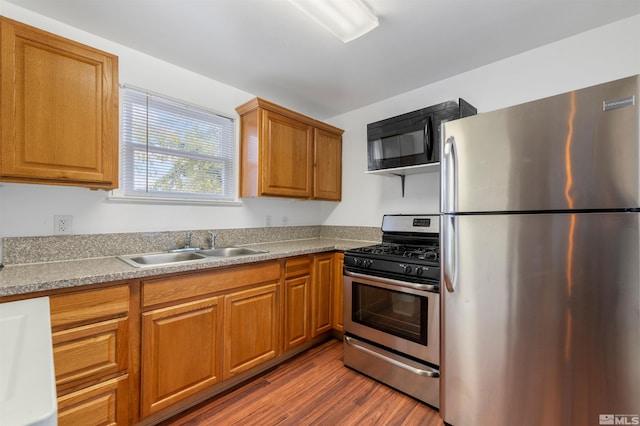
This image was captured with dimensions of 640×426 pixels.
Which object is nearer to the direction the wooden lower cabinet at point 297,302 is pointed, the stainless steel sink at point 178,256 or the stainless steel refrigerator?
the stainless steel refrigerator

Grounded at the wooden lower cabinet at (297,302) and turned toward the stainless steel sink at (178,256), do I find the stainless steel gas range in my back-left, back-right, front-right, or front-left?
back-left

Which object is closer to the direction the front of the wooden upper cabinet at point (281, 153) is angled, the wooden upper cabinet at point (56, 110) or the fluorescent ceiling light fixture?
the fluorescent ceiling light fixture

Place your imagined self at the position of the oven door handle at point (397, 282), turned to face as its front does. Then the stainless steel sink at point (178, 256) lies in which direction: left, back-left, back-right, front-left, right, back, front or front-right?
front-right

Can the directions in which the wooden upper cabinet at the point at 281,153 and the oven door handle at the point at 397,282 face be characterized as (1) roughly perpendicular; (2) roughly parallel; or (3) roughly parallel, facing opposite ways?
roughly perpendicular

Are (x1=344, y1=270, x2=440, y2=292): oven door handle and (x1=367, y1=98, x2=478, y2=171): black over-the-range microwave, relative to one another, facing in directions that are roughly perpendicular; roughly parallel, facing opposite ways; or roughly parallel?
roughly parallel

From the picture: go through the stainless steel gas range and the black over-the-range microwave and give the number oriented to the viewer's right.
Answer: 0

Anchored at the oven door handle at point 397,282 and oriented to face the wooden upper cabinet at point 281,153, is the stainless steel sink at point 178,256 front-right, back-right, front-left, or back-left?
front-left

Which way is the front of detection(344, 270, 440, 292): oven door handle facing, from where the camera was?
facing the viewer and to the left of the viewer

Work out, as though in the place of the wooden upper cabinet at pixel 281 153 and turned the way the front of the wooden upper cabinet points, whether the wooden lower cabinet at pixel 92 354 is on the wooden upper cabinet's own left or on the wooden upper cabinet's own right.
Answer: on the wooden upper cabinet's own right

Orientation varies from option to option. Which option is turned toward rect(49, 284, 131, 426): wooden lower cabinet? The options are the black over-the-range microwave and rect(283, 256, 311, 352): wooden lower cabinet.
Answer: the black over-the-range microwave

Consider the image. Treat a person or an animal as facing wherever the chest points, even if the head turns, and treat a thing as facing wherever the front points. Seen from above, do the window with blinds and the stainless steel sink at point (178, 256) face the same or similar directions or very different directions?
same or similar directions

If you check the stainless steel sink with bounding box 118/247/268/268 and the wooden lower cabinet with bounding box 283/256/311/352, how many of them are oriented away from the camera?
0
